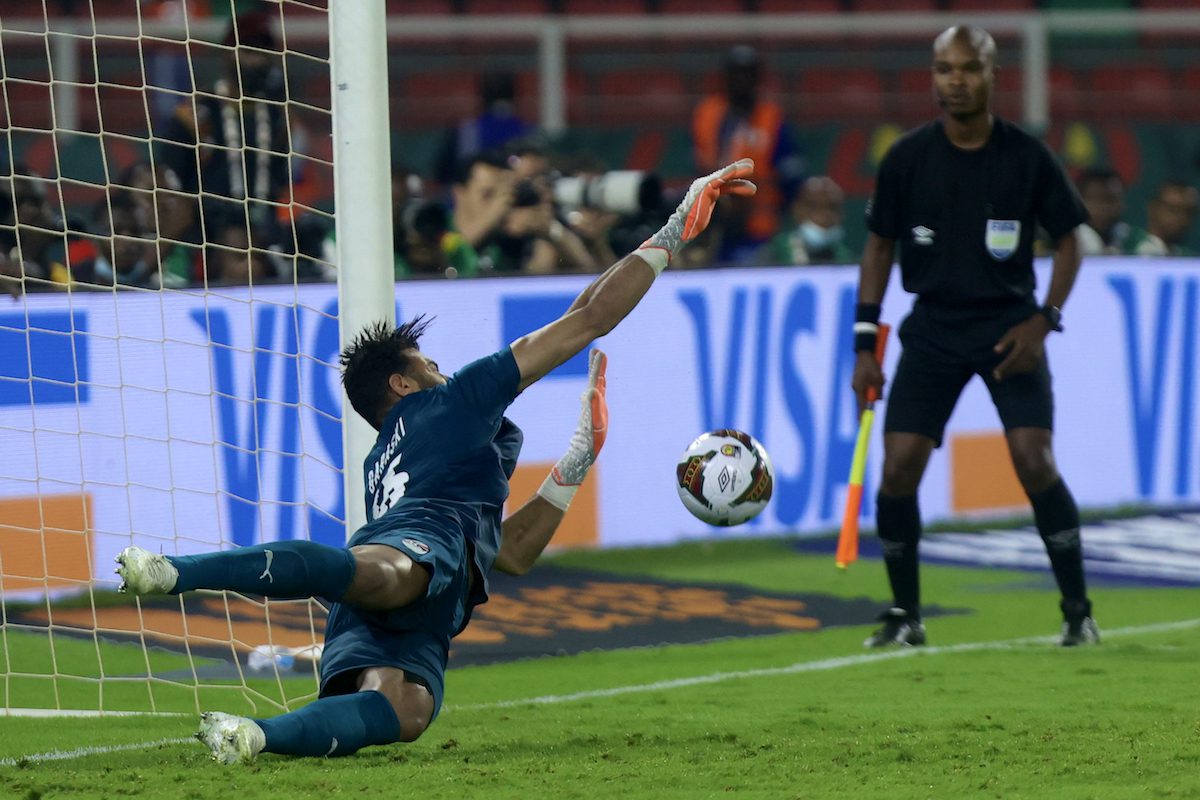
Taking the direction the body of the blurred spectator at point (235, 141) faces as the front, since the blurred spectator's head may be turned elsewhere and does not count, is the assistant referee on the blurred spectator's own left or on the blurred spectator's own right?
on the blurred spectator's own left

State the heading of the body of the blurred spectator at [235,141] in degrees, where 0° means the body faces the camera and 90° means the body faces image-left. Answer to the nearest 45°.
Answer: approximately 0°

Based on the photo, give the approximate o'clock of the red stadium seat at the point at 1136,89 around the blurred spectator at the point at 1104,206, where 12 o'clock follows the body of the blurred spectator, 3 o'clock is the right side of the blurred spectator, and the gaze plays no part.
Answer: The red stadium seat is roughly at 6 o'clock from the blurred spectator.

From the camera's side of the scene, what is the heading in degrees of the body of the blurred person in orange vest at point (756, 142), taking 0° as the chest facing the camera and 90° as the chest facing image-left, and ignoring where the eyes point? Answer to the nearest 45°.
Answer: approximately 0°

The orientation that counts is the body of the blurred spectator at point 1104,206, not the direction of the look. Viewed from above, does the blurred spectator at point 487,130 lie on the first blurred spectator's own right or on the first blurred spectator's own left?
on the first blurred spectator's own right

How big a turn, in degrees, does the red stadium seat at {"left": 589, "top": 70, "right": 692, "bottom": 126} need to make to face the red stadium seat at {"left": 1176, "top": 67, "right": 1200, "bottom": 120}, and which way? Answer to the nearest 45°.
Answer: approximately 90° to its left

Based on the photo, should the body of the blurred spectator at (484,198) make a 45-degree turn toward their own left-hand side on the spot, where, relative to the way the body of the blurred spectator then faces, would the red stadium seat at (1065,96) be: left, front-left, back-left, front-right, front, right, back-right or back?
front-left

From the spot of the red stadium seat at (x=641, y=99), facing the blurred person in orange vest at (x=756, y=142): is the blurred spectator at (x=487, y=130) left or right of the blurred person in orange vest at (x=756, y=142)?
right
